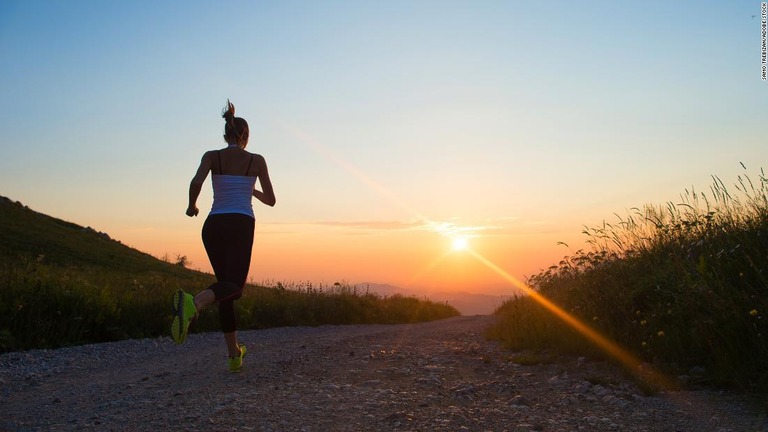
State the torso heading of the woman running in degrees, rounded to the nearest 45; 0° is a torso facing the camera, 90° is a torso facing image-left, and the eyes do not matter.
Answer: approximately 225°
